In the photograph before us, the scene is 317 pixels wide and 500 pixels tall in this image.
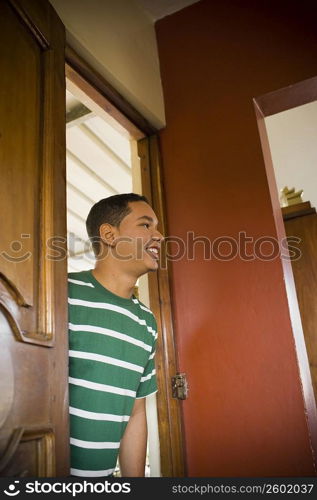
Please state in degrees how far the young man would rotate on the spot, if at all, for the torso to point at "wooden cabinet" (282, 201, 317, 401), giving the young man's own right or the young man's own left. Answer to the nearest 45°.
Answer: approximately 90° to the young man's own left

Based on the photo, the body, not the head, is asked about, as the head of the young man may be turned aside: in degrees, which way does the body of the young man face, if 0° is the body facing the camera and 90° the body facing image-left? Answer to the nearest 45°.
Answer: approximately 315°

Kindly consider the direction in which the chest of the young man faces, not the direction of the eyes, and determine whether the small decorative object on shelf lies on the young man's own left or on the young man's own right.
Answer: on the young man's own left
